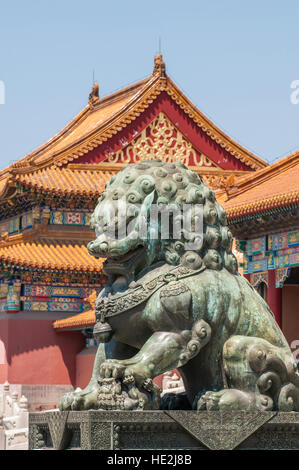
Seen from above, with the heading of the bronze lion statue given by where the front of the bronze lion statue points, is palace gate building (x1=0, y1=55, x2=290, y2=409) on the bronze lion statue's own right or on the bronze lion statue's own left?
on the bronze lion statue's own right

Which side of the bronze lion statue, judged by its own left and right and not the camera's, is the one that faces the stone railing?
right

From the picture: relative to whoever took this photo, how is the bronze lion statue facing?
facing to the left of the viewer
